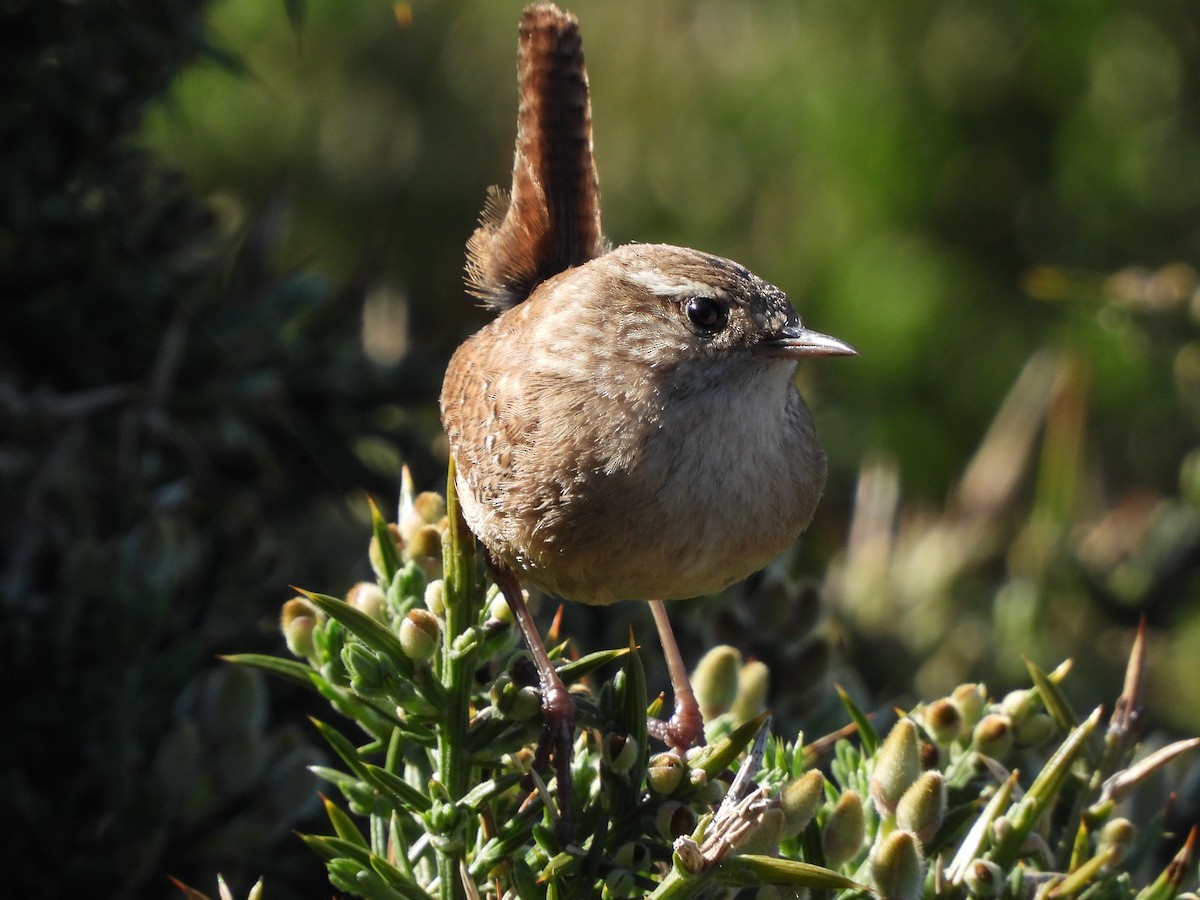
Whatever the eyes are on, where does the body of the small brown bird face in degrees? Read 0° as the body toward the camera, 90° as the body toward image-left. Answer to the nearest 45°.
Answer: approximately 315°
